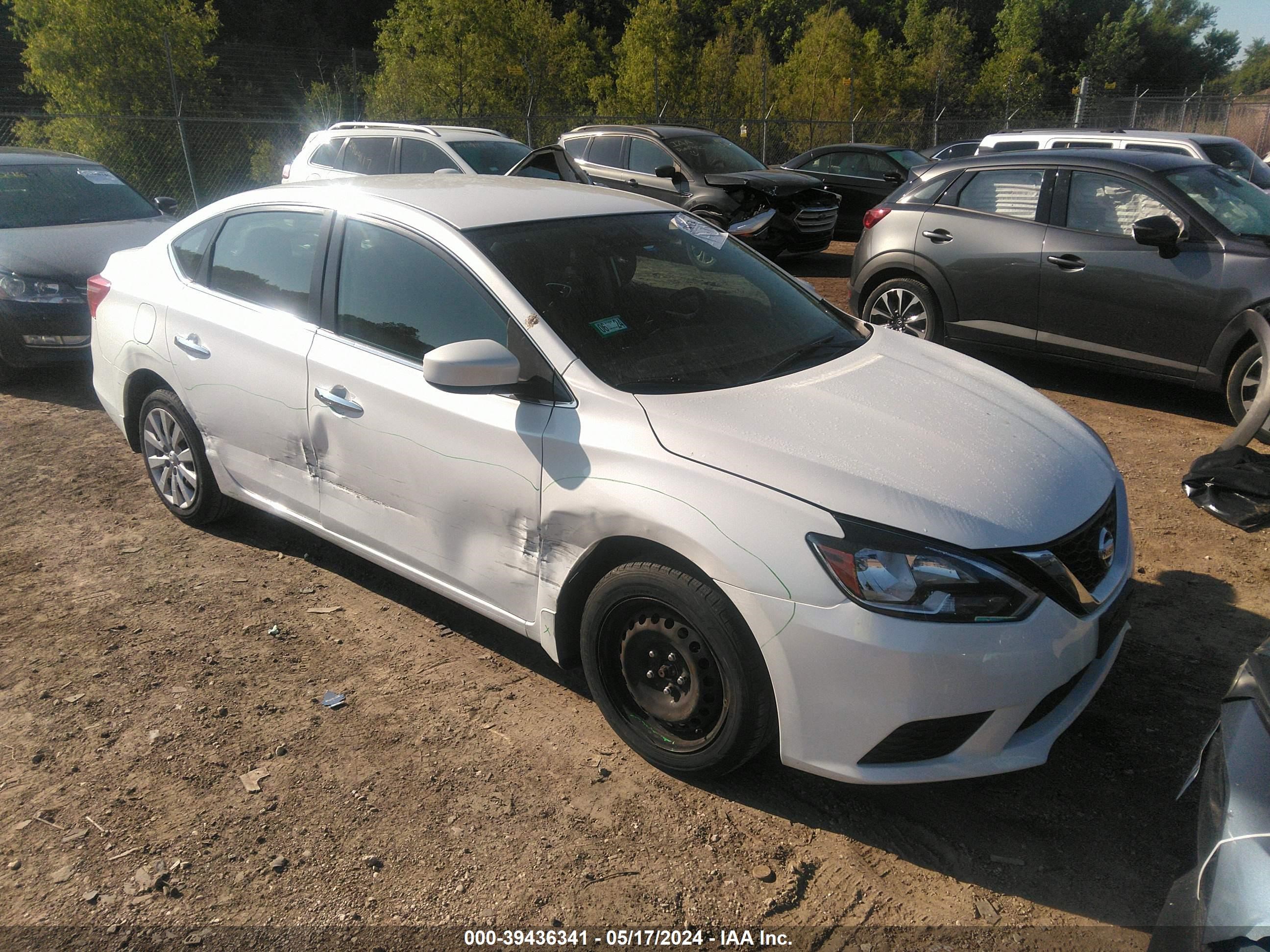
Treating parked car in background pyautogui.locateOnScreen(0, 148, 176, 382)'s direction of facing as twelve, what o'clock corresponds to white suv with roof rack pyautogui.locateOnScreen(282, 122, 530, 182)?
The white suv with roof rack is roughly at 9 o'clock from the parked car in background.

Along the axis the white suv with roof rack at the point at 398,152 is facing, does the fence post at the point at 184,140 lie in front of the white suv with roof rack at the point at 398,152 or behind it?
behind

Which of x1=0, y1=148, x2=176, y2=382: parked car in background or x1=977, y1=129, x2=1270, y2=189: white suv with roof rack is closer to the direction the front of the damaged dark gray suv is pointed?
the white suv with roof rack

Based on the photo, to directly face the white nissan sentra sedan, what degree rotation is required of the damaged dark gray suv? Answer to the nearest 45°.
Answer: approximately 45° to its right

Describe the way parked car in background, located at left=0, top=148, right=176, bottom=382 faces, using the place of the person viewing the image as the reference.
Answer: facing the viewer and to the right of the viewer

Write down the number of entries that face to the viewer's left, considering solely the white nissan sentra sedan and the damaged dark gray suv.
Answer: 0

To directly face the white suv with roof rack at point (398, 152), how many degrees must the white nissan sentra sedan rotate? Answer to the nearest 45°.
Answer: approximately 135° to its left

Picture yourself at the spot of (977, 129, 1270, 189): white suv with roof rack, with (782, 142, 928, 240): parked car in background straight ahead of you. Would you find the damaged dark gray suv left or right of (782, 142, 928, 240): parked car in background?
left
